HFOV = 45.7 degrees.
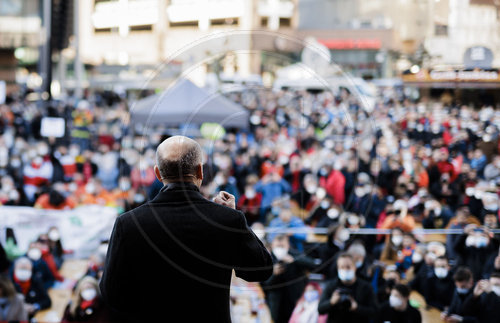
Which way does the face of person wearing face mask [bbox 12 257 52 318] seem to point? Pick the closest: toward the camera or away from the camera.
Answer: toward the camera

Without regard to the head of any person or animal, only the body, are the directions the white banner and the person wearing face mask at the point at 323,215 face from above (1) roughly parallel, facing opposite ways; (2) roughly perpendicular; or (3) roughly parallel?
roughly parallel

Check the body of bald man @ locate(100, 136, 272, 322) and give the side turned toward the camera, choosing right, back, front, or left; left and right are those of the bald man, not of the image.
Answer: back

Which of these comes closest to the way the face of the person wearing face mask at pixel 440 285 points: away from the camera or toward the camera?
toward the camera

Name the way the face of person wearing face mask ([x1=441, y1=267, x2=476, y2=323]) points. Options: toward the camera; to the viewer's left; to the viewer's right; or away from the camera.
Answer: toward the camera

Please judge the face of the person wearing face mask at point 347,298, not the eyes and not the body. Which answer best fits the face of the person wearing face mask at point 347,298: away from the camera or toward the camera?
toward the camera

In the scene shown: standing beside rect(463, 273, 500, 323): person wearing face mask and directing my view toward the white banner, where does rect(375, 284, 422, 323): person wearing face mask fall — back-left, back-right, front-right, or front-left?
front-left

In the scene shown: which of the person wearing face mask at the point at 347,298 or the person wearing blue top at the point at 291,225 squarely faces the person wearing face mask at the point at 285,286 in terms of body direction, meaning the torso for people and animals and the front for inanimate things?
the person wearing blue top at the point at 291,225

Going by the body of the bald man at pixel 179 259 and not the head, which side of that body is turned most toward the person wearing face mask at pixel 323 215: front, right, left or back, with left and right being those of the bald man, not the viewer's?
front

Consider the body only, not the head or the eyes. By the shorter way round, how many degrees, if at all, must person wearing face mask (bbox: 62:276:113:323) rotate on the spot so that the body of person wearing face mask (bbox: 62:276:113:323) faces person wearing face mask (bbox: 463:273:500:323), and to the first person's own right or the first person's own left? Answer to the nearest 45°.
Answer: approximately 90° to the first person's own left

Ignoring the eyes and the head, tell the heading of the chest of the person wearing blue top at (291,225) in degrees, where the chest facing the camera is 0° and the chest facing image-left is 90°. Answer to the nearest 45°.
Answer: approximately 0°

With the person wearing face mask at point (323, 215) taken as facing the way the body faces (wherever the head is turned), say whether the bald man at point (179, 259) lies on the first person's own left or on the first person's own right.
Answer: on the first person's own right

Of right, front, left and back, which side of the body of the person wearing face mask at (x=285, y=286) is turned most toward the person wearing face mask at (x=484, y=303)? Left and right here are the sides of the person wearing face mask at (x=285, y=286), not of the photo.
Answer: left

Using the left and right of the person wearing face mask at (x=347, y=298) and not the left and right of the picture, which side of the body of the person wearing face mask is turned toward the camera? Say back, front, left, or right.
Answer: front

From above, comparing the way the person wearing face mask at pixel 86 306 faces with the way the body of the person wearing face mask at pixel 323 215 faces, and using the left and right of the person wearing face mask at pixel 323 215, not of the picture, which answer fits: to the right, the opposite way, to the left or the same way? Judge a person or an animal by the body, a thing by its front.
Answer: the same way

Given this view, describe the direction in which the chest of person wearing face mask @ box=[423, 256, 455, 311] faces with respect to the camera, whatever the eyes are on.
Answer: toward the camera

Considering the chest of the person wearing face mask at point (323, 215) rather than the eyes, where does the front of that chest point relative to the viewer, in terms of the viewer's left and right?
facing the viewer and to the right of the viewer

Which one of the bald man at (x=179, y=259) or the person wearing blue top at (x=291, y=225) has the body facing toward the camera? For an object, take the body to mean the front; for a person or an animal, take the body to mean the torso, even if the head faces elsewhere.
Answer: the person wearing blue top

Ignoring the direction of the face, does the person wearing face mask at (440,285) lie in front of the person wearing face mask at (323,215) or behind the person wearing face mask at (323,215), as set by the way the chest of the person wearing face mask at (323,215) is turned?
in front

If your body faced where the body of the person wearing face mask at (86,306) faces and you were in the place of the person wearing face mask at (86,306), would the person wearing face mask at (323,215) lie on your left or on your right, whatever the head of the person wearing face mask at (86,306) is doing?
on your left
